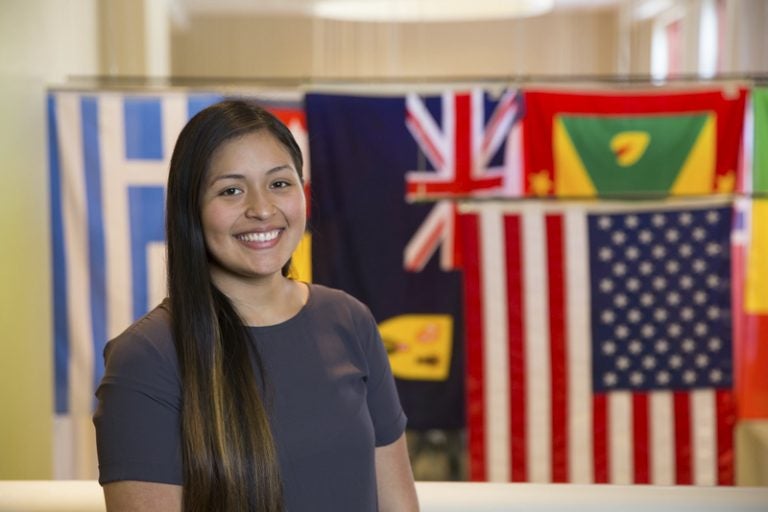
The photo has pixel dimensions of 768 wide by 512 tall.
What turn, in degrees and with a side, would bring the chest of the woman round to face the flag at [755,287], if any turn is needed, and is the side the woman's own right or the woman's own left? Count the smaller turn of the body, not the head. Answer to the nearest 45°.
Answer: approximately 90° to the woman's own left

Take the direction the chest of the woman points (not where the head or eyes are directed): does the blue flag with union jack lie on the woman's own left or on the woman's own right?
on the woman's own left

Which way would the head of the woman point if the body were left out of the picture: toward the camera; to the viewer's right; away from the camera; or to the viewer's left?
toward the camera

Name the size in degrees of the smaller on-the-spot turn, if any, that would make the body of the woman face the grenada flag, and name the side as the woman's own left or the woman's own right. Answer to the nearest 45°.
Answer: approximately 90° to the woman's own left

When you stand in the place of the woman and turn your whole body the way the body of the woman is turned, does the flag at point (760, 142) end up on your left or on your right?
on your left

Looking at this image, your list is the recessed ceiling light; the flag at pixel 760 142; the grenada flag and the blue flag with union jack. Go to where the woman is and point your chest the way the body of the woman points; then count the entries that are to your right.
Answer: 0

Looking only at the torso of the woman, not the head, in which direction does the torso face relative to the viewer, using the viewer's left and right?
facing the viewer and to the right of the viewer

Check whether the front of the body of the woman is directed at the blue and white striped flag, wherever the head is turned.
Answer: no

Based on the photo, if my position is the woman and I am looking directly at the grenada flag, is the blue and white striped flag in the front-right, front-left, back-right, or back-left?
front-left
